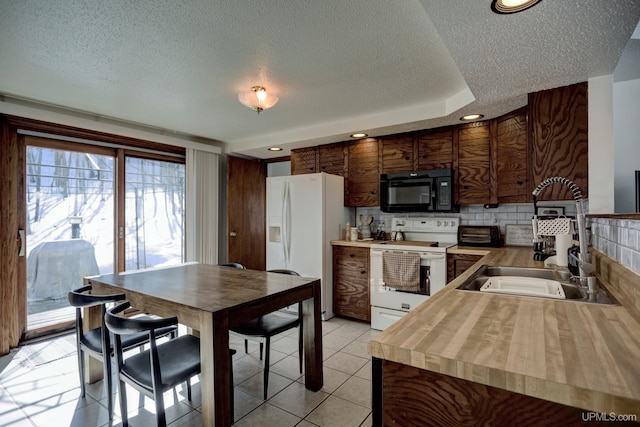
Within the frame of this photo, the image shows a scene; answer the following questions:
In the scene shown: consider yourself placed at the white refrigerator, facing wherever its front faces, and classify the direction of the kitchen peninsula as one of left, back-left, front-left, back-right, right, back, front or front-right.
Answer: front-left

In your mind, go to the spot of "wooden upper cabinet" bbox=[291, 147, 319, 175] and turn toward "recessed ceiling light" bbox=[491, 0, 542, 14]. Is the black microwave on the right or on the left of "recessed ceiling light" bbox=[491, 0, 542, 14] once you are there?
left

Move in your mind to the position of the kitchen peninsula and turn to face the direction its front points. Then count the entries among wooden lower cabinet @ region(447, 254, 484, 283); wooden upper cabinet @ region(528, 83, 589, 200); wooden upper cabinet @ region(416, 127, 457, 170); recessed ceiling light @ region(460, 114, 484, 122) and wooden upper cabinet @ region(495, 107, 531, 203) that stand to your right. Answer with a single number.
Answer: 5

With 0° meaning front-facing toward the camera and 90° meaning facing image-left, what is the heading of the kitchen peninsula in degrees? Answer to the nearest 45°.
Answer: approximately 90°

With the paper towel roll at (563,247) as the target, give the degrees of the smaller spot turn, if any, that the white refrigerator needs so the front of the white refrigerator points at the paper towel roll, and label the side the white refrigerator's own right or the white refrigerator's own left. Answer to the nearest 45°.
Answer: approximately 90° to the white refrigerator's own left

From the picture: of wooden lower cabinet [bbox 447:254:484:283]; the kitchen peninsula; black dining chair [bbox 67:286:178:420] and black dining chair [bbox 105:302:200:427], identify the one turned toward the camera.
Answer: the wooden lower cabinet

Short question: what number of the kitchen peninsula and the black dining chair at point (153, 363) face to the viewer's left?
1

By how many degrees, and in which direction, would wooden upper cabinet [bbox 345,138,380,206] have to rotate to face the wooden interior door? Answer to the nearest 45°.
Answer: approximately 90° to its right

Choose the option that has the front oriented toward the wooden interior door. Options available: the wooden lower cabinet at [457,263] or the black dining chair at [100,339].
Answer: the black dining chair

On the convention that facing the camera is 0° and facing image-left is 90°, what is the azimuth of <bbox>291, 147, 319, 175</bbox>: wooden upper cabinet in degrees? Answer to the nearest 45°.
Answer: approximately 45°

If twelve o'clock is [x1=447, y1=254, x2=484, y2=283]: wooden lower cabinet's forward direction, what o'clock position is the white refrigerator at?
The white refrigerator is roughly at 3 o'clock from the wooden lower cabinet.
